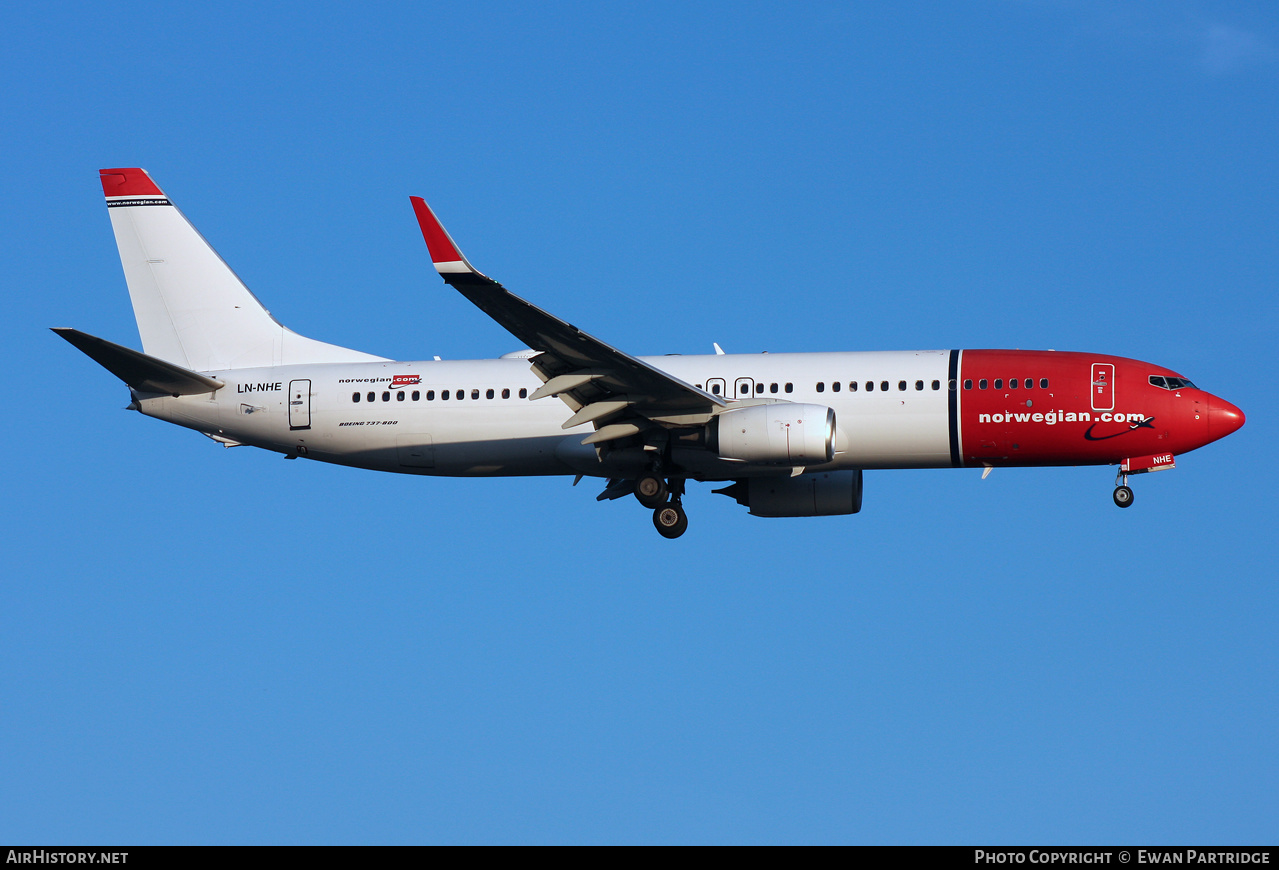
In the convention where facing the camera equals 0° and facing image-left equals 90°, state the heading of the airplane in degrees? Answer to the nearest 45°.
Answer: approximately 270°
